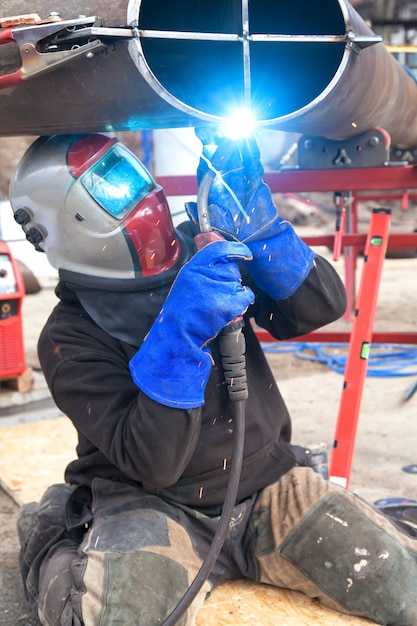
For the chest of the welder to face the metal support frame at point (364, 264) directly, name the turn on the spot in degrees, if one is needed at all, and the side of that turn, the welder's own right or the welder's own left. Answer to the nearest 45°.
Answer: approximately 90° to the welder's own left

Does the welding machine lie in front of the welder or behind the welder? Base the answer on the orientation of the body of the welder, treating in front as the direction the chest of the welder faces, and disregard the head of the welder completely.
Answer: behind

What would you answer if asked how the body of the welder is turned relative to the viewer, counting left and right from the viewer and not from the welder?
facing the viewer and to the right of the viewer
